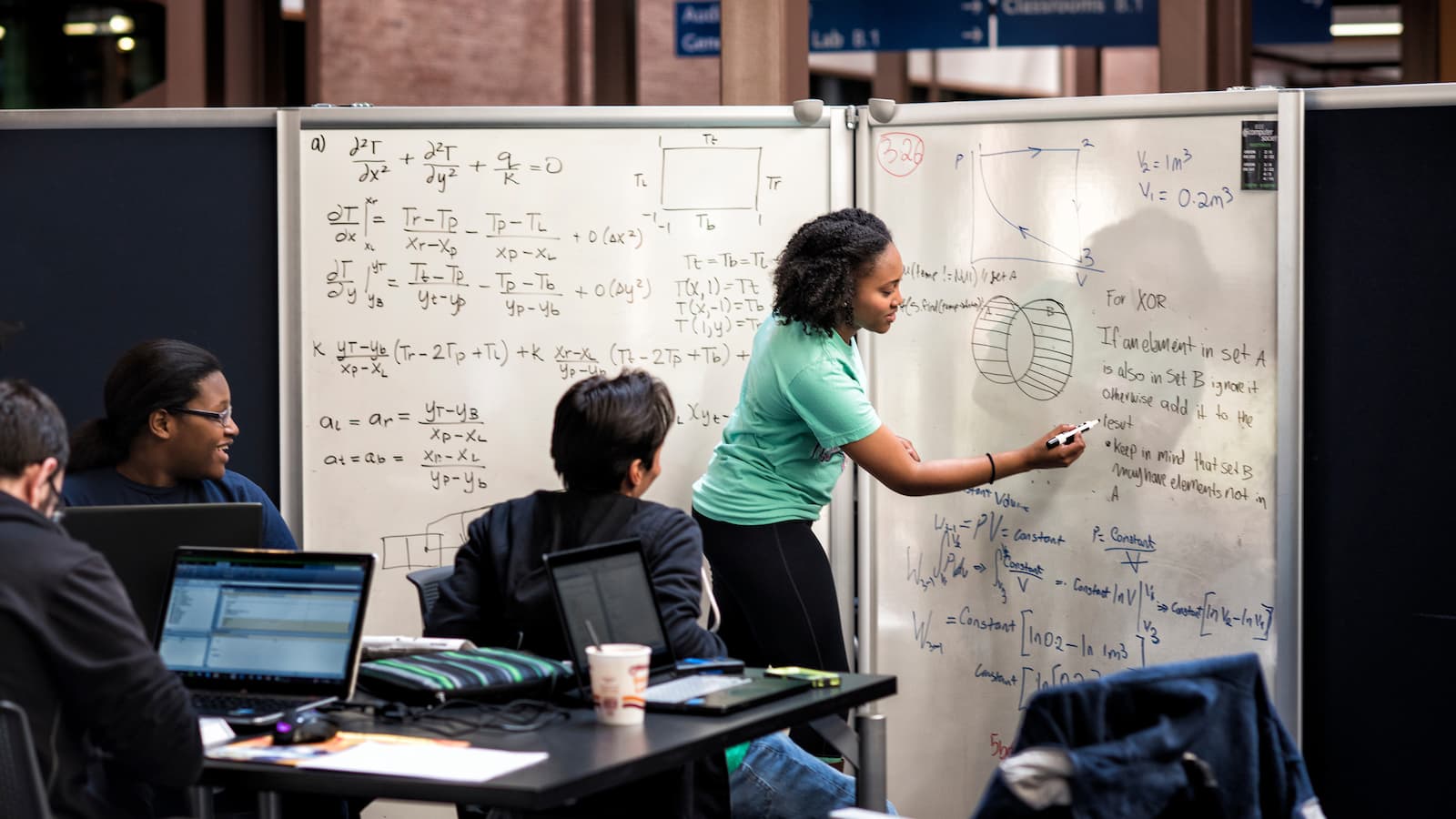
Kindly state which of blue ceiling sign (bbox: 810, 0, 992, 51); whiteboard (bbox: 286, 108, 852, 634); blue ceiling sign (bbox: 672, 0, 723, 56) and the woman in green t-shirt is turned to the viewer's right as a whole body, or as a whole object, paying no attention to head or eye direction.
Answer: the woman in green t-shirt

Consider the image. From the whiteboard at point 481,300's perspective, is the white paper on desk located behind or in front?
in front

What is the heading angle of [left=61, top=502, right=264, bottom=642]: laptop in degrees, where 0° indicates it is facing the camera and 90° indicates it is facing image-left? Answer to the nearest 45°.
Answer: approximately 180°

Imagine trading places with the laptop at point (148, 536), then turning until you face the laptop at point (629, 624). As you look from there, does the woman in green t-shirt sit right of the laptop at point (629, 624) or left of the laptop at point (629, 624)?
left

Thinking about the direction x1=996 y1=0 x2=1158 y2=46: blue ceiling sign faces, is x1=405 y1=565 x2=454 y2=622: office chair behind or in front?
in front

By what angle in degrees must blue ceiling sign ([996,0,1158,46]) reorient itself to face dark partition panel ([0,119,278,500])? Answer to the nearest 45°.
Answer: approximately 45° to its right

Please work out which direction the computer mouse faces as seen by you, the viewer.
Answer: facing to the right of the viewer

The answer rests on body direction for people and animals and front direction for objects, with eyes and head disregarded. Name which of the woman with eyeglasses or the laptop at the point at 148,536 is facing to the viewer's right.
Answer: the woman with eyeglasses

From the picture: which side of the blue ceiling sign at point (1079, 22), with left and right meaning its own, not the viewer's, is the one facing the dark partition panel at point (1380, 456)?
front

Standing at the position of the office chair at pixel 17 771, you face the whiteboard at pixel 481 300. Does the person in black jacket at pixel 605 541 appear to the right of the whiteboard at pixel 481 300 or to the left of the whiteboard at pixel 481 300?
right

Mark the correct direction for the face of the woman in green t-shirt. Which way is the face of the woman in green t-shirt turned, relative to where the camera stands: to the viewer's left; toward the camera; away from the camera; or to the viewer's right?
to the viewer's right

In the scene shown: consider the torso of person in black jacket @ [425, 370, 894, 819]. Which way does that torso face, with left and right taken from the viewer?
facing away from the viewer and to the right of the viewer

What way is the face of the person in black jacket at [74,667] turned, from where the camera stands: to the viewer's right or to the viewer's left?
to the viewer's right
